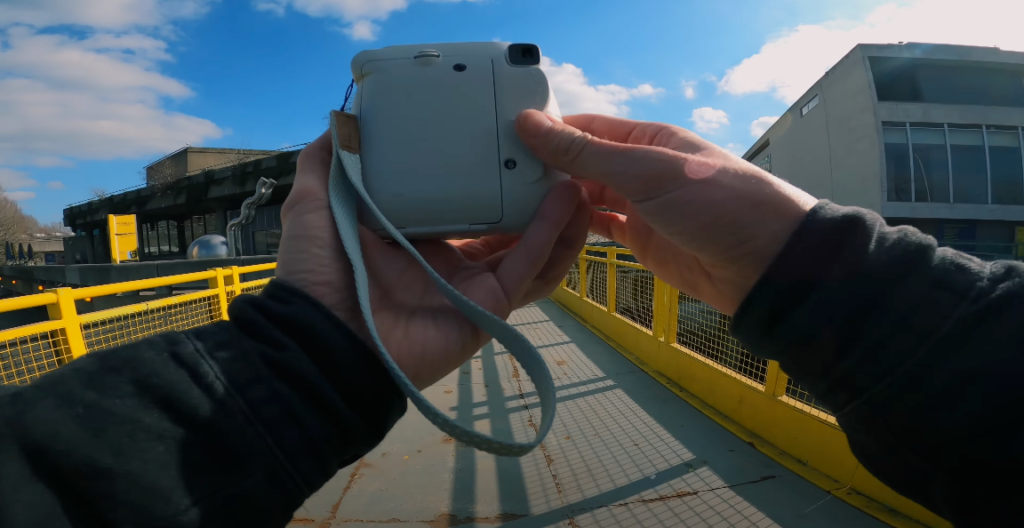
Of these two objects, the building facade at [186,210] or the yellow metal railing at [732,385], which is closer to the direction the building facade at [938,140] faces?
the yellow metal railing

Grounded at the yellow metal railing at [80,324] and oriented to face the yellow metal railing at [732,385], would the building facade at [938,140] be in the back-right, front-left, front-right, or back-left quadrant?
front-left

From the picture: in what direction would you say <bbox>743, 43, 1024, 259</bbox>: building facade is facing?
toward the camera

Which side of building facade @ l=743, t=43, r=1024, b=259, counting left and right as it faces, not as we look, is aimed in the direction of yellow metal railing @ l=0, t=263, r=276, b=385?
front

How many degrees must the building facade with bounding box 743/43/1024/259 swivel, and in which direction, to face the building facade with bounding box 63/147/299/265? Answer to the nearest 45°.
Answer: approximately 90° to its right

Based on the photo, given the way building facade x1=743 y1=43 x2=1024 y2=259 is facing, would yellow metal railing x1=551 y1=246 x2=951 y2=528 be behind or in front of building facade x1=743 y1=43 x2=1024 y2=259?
in front

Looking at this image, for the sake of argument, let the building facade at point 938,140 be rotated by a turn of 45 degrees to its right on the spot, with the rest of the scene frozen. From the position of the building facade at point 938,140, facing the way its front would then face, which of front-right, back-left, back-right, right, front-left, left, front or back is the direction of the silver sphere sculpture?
front
